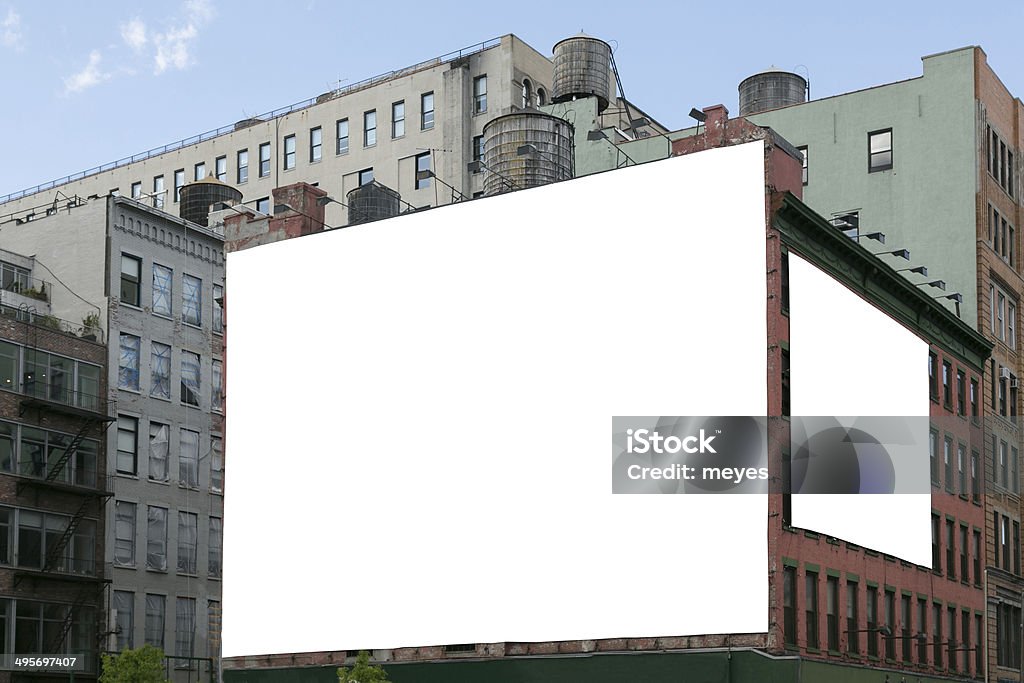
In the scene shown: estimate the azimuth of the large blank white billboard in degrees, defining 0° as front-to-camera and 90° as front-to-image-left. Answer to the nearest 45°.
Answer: approximately 45°
